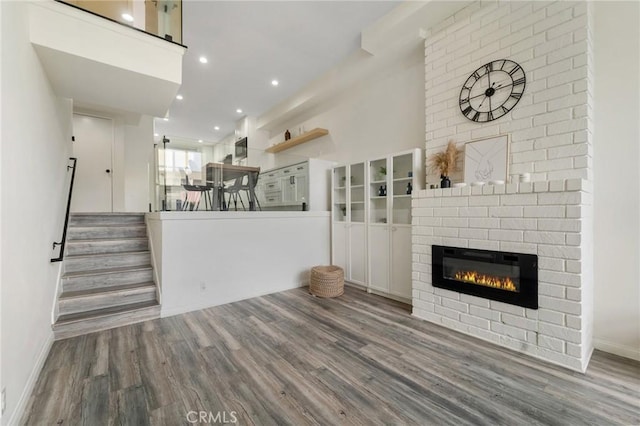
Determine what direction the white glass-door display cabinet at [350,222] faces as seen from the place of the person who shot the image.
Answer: facing the viewer and to the left of the viewer

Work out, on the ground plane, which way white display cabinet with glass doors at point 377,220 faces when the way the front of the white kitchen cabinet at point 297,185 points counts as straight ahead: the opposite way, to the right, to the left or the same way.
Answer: the same way

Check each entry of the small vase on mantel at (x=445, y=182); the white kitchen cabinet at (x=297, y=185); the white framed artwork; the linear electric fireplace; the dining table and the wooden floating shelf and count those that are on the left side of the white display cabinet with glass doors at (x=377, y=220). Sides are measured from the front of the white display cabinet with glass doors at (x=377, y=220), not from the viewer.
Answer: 3

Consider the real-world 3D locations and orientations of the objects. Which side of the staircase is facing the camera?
front

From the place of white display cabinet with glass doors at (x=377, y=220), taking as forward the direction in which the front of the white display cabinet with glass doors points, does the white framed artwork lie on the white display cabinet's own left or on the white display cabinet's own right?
on the white display cabinet's own left

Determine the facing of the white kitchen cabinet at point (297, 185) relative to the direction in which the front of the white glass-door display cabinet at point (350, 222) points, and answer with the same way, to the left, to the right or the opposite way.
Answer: the same way

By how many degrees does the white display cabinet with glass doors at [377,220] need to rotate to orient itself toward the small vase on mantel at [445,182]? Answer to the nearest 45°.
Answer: approximately 90° to its left

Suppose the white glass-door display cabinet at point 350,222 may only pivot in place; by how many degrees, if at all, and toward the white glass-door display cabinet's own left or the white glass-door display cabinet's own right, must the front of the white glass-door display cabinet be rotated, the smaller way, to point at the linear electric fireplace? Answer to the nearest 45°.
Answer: approximately 90° to the white glass-door display cabinet's own left

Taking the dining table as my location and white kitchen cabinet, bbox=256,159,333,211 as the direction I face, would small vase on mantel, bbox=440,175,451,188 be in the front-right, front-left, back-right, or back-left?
front-right

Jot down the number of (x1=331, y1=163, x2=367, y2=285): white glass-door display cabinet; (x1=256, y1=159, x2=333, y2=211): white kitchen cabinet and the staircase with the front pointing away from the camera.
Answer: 0

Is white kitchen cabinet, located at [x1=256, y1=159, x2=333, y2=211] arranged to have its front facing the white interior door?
no

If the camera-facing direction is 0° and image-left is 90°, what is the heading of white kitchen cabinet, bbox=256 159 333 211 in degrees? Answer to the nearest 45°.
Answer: approximately 45°

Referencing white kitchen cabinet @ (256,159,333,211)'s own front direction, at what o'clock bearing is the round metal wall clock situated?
The round metal wall clock is roughly at 9 o'clock from the white kitchen cabinet.

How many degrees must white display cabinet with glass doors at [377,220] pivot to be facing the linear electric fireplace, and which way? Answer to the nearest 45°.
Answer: approximately 90° to its left

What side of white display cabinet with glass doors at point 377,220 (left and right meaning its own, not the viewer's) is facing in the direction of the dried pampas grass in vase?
left

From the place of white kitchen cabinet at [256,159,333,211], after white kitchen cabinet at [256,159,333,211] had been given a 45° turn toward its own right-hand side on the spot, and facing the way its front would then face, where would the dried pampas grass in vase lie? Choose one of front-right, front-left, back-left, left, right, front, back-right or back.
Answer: back-left

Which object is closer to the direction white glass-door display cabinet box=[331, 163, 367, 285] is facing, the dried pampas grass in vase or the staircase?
the staircase

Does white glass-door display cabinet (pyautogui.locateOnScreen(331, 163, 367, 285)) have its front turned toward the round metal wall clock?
no

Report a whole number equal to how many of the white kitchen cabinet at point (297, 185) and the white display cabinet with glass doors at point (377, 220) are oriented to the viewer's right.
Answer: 0

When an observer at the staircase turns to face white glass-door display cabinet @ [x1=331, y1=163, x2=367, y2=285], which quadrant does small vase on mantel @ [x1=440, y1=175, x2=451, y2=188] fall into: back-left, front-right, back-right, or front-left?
front-right
